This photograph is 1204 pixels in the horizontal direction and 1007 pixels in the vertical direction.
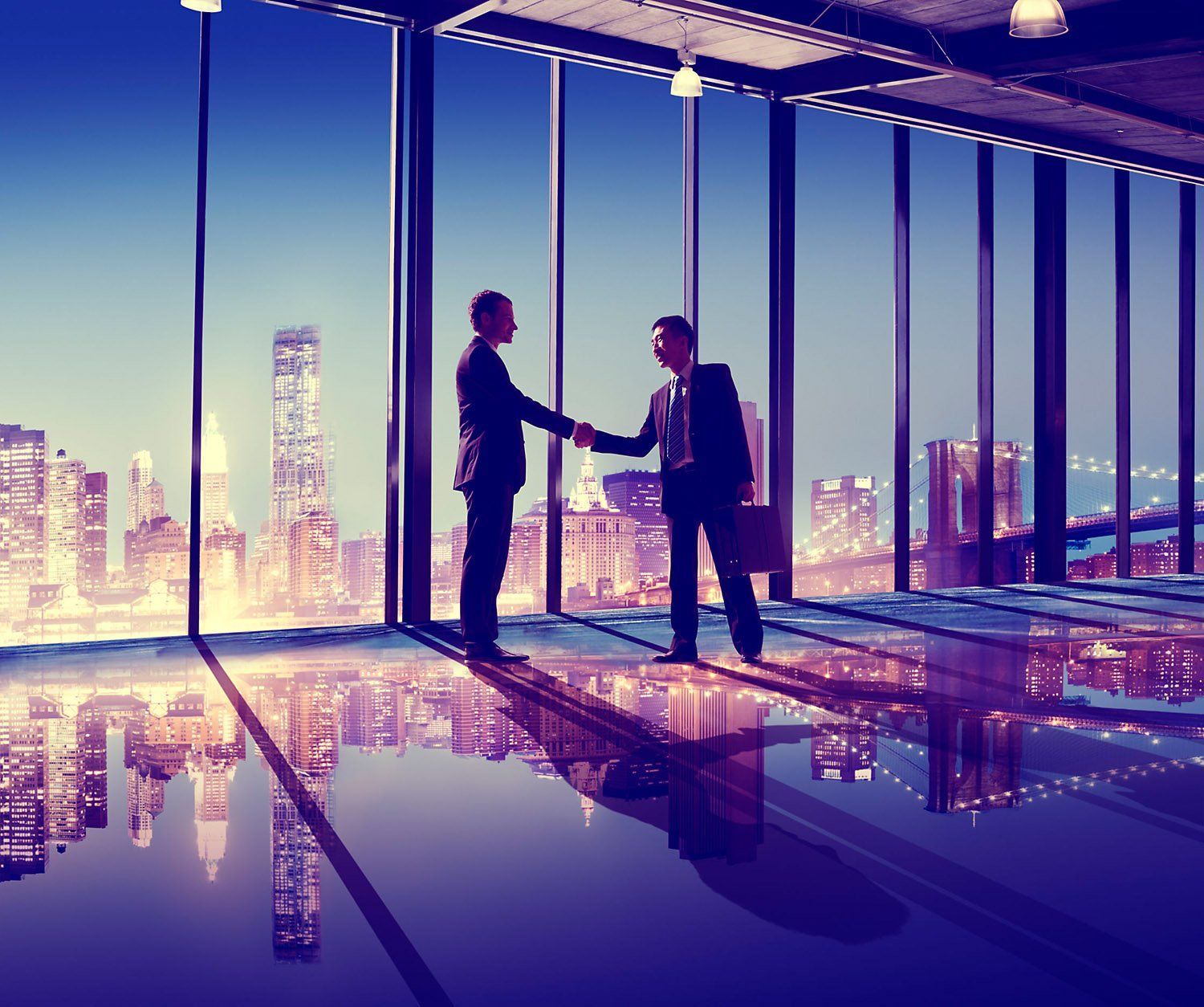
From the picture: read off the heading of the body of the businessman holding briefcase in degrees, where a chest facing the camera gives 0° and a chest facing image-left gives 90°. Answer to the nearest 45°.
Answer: approximately 45°

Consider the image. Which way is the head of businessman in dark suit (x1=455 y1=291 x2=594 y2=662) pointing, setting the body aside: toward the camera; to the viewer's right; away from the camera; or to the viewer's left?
to the viewer's right

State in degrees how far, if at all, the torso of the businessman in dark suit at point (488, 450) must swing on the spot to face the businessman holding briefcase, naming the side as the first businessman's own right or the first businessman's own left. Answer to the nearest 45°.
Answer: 0° — they already face them

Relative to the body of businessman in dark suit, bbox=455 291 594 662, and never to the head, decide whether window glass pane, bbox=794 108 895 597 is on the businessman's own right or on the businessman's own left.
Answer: on the businessman's own left

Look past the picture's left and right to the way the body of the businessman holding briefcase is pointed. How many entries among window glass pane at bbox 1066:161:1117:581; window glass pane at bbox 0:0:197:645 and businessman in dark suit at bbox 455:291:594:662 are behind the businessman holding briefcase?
1

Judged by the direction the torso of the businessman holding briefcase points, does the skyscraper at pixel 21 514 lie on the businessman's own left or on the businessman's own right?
on the businessman's own right

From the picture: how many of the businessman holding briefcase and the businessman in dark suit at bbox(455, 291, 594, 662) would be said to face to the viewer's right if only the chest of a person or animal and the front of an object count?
1

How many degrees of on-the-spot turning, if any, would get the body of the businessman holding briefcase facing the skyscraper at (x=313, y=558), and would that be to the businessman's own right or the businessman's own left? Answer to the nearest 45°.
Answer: approximately 90° to the businessman's own right

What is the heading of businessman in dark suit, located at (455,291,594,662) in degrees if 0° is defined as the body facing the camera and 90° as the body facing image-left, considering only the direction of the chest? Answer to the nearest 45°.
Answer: approximately 270°

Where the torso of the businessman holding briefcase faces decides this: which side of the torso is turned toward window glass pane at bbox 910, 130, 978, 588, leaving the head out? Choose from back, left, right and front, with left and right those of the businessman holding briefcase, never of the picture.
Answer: back

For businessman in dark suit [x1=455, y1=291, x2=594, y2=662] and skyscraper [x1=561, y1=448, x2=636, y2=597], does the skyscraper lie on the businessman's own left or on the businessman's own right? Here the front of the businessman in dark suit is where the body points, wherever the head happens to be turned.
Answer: on the businessman's own left

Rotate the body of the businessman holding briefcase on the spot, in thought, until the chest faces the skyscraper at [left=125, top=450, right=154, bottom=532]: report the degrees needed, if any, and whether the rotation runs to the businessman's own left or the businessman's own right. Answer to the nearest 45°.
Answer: approximately 45° to the businessman's own right

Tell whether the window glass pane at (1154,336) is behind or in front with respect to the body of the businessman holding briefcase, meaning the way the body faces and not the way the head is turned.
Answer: behind
